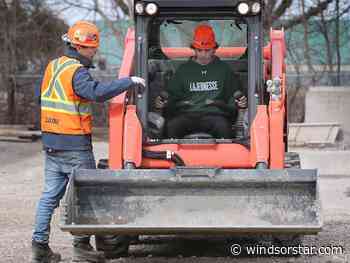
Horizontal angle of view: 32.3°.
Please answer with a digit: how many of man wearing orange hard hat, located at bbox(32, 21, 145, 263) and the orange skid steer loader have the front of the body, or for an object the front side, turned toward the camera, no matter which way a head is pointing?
1

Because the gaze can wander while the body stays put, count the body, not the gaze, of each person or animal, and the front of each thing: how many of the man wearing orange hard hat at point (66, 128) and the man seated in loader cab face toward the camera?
1

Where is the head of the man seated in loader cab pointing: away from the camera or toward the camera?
toward the camera

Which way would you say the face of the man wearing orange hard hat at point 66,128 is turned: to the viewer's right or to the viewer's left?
to the viewer's right

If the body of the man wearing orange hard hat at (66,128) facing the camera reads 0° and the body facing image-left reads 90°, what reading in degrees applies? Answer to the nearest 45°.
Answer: approximately 225°

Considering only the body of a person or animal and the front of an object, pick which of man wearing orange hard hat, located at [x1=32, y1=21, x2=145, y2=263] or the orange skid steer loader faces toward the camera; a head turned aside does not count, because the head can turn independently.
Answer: the orange skid steer loader

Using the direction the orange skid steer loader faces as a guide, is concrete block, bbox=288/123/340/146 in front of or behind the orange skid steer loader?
behind

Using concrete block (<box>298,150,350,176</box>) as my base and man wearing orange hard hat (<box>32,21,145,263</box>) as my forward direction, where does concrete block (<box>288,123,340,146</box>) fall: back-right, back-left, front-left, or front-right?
back-right

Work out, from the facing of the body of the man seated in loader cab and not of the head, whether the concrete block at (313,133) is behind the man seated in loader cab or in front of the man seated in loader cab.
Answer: behind

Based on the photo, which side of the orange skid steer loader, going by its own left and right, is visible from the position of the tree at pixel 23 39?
back

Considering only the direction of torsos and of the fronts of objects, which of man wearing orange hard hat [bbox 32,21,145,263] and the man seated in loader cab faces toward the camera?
the man seated in loader cab

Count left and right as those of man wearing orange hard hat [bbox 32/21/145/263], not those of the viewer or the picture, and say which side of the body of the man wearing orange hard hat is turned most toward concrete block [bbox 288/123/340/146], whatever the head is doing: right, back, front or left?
front

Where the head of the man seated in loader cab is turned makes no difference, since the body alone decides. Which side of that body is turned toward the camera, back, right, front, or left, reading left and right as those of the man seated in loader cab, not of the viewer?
front

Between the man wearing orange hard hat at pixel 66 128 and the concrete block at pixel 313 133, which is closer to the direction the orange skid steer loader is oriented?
the man wearing orange hard hat

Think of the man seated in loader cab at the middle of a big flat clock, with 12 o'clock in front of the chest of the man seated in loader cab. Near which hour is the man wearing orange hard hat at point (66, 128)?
The man wearing orange hard hat is roughly at 2 o'clock from the man seated in loader cab.

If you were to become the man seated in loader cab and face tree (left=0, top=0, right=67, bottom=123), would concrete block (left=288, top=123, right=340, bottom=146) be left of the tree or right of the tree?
right

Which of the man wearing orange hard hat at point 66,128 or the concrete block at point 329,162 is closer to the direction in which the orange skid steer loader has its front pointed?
the man wearing orange hard hat

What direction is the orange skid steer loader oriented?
toward the camera
